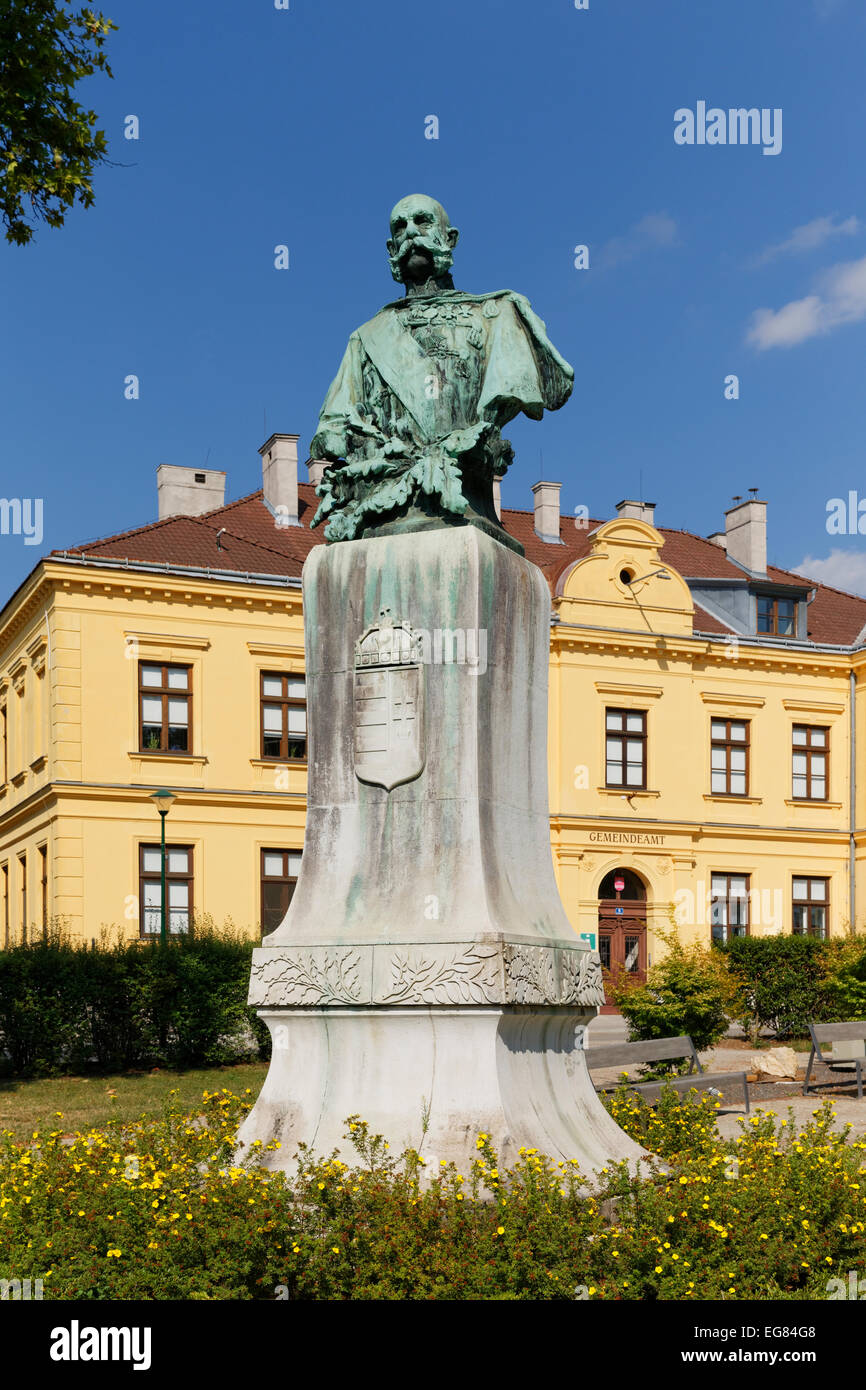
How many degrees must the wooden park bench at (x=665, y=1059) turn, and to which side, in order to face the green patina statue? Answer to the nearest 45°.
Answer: approximately 45° to its right

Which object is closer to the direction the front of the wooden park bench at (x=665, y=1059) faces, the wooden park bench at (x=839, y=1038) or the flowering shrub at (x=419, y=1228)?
the flowering shrub

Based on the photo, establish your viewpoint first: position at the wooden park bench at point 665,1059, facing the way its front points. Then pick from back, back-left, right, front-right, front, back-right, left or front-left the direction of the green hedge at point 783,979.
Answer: back-left

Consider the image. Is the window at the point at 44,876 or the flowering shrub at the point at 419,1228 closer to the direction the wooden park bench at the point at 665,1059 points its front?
the flowering shrub
